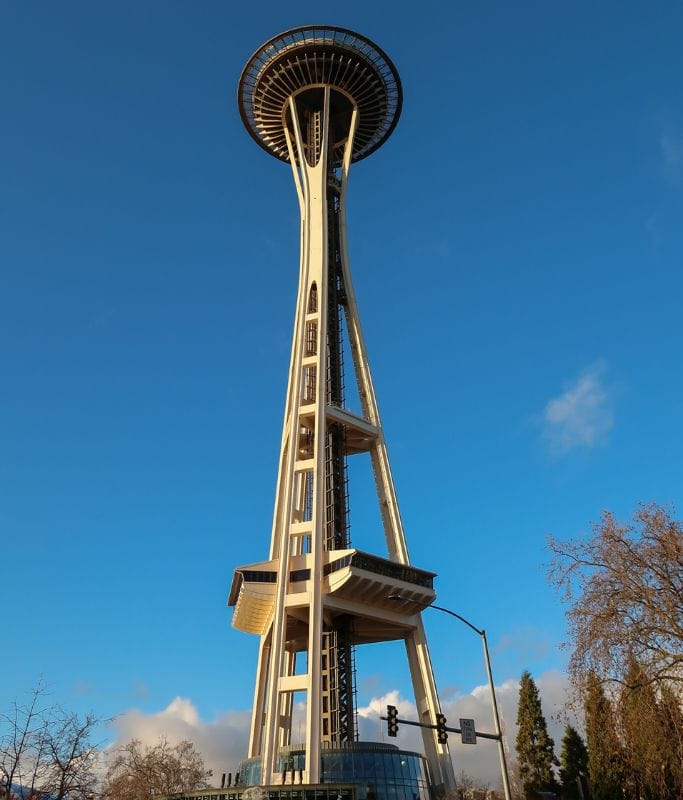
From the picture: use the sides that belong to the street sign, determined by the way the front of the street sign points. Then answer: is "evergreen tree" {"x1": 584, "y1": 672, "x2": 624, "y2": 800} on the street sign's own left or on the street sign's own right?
on the street sign's own left

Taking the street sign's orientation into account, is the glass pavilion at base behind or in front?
behind

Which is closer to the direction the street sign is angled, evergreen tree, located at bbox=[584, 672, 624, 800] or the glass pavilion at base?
the evergreen tree

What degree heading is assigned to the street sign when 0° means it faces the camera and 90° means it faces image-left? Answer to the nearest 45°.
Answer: approximately 0°

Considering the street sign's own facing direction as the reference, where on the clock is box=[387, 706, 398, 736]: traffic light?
The traffic light is roughly at 2 o'clock from the street sign.

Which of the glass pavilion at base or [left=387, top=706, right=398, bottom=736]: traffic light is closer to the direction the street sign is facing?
the traffic light
